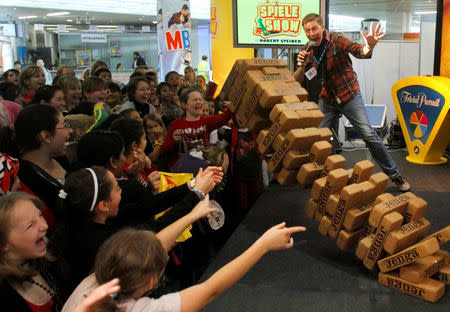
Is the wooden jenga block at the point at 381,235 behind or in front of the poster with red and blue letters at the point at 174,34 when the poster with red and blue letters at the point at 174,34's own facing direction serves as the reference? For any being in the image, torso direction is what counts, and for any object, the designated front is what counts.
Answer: in front

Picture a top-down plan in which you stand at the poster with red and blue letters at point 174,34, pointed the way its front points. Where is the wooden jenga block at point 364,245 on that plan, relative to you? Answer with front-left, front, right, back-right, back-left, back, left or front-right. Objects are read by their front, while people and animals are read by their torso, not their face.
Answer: front

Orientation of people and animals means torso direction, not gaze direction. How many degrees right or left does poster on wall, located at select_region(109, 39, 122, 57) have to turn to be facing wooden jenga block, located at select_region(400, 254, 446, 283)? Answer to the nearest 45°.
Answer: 0° — it already faces it

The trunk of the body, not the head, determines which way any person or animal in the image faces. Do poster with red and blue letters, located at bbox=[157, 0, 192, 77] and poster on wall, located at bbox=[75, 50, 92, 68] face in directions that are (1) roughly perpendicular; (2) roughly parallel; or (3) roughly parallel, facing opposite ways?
roughly parallel

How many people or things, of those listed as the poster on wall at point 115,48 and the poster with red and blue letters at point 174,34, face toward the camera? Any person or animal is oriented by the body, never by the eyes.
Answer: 2

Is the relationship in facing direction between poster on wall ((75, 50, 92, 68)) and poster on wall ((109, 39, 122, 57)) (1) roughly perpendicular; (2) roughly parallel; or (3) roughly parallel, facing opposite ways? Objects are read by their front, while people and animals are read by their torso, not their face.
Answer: roughly parallel

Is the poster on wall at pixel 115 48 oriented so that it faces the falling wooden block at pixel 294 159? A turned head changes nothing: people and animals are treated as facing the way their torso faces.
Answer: yes

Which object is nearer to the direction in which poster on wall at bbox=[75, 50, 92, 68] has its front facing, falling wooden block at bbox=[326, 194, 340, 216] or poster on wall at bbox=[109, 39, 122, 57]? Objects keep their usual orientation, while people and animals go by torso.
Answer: the falling wooden block

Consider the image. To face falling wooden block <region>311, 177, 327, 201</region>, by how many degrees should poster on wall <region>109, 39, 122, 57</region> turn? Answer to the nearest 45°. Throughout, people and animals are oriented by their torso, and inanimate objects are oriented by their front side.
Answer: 0° — it already faces it

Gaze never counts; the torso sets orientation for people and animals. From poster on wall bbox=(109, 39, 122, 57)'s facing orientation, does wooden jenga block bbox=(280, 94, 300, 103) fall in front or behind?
in front

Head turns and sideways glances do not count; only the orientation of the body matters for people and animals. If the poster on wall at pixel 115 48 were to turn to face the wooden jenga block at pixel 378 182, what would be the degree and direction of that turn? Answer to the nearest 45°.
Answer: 0° — it already faces it

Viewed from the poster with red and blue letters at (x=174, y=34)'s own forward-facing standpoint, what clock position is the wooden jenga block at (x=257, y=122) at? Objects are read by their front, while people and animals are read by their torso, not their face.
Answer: The wooden jenga block is roughly at 12 o'clock from the poster with red and blue letters.

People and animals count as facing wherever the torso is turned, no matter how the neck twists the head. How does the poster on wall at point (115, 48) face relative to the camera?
toward the camera

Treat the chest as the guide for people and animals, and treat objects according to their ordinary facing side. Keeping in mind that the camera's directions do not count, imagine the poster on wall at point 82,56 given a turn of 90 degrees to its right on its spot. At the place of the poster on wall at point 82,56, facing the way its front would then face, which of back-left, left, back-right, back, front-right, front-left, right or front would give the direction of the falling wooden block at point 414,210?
left

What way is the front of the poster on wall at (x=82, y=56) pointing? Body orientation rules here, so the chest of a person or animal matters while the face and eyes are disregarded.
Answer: toward the camera

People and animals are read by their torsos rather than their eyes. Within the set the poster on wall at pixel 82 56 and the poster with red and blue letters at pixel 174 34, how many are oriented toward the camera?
2

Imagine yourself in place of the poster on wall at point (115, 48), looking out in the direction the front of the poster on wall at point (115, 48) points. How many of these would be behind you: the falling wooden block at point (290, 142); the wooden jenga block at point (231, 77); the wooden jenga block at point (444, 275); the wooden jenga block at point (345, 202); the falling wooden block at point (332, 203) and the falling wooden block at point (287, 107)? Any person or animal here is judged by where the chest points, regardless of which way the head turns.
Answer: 0

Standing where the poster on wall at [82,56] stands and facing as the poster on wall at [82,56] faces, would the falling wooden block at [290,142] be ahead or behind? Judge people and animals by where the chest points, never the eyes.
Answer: ahead

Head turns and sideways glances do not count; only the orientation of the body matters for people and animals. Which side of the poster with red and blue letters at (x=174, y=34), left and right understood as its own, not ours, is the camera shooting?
front

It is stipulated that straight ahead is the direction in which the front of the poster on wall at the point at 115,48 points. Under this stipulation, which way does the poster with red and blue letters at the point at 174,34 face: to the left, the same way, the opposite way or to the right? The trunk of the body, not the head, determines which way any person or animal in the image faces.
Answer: the same way
